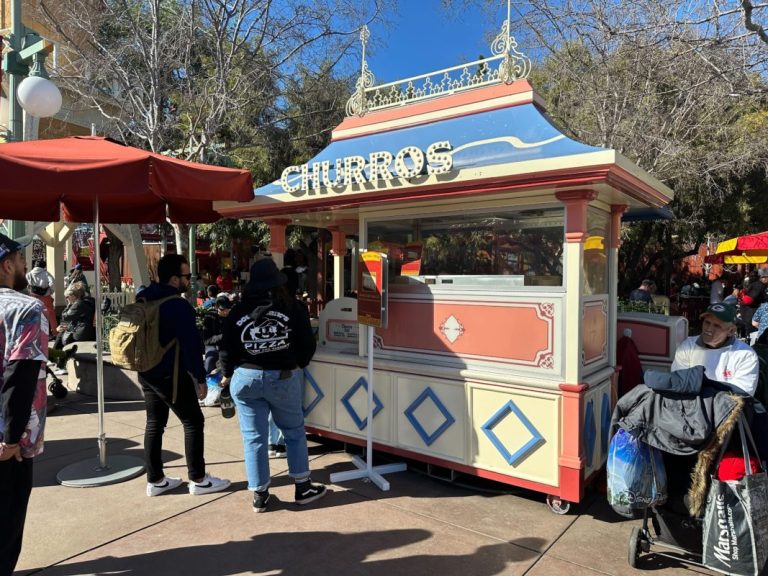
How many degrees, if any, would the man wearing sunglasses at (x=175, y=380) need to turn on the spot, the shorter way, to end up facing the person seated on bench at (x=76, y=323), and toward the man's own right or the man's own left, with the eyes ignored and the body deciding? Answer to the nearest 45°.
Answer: approximately 90° to the man's own left

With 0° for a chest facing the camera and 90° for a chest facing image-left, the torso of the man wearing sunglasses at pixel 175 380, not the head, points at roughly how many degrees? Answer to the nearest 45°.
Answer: approximately 270°

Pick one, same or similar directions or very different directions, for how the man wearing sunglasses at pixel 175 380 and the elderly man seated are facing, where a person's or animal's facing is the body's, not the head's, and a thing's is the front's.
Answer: very different directions

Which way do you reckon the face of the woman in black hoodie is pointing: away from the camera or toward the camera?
away from the camera

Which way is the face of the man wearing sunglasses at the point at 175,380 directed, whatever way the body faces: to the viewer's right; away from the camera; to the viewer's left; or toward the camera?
to the viewer's right

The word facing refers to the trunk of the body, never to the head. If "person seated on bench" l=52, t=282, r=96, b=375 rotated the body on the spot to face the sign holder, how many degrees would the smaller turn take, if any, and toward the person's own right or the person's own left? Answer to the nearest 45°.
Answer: approximately 90° to the person's own left

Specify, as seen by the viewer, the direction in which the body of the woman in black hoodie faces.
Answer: away from the camera

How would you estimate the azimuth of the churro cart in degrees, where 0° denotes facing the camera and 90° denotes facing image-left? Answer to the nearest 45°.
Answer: approximately 45°

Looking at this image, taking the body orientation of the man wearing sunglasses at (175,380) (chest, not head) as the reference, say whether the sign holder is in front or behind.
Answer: in front

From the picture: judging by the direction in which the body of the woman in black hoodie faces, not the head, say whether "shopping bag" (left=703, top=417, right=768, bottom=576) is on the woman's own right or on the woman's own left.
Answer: on the woman's own right

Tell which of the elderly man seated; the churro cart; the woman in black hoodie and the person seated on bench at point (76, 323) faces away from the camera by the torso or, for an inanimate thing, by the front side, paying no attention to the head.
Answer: the woman in black hoodie

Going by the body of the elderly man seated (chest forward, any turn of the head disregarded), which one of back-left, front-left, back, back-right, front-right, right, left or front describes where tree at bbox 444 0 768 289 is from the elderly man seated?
back-right
